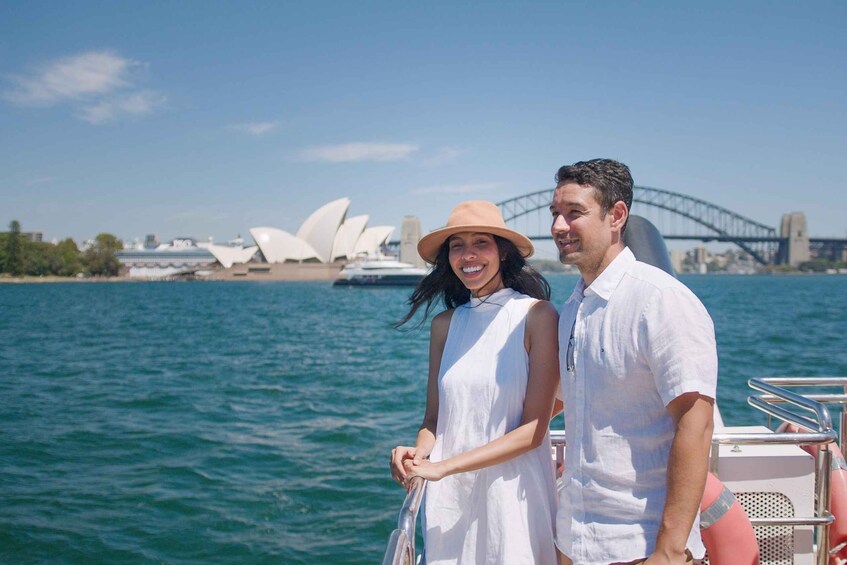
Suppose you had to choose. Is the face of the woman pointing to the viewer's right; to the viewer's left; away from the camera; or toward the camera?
toward the camera

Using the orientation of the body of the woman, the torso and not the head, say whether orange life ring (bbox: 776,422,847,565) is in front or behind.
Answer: behind

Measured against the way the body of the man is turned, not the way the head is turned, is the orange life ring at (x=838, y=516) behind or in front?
behind

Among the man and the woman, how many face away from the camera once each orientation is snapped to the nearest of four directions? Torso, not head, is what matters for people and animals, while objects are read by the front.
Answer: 0

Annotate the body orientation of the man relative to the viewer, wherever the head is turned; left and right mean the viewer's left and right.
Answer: facing the viewer and to the left of the viewer

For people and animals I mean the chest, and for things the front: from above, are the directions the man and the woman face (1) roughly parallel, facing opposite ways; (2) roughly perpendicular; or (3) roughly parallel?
roughly parallel
